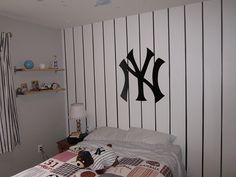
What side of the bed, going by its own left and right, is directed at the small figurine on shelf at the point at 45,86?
right

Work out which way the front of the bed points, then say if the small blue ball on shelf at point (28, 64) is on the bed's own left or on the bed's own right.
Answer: on the bed's own right

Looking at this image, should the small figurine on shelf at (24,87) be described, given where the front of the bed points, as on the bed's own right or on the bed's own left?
on the bed's own right

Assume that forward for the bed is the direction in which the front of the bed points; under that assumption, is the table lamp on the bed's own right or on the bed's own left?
on the bed's own right

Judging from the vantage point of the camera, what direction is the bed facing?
facing the viewer and to the left of the viewer

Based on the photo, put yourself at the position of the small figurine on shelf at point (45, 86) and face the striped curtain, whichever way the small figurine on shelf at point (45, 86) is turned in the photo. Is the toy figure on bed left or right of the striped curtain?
left

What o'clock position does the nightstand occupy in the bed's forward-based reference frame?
The nightstand is roughly at 3 o'clock from the bed.

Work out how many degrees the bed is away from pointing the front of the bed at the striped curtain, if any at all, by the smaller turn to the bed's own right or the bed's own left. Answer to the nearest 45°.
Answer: approximately 45° to the bed's own right
